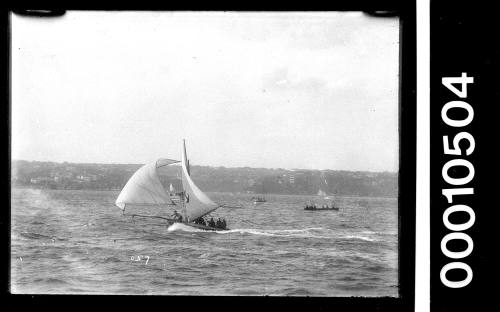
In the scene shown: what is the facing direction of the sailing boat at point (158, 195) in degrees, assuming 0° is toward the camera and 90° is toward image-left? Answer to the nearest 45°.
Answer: approximately 90°
